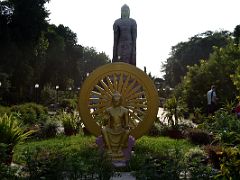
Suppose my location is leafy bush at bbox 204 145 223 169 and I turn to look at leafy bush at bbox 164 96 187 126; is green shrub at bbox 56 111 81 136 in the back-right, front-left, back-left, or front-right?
front-left

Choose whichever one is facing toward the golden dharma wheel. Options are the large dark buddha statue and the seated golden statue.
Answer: the large dark buddha statue

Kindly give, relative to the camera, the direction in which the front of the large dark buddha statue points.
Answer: facing the viewer

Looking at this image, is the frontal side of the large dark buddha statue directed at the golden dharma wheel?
yes

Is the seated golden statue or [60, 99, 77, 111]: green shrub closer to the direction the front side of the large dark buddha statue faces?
the seated golden statue

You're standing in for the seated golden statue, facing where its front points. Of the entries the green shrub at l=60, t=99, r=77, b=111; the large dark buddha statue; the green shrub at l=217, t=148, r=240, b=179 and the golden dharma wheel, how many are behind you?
3

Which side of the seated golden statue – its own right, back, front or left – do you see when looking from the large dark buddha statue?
back

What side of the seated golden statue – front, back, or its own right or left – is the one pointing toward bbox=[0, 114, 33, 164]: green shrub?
right

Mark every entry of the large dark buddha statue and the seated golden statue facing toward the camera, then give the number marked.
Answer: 2
